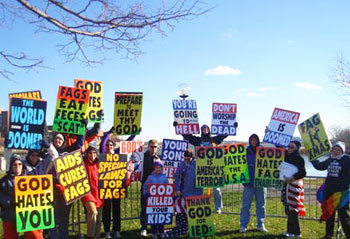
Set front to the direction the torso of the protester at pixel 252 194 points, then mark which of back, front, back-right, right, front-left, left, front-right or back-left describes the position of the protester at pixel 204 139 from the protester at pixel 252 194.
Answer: back-right

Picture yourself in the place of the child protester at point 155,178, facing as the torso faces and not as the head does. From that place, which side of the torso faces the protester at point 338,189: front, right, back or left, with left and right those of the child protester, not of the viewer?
left

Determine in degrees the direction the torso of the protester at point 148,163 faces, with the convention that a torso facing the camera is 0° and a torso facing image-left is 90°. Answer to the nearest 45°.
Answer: approximately 315°

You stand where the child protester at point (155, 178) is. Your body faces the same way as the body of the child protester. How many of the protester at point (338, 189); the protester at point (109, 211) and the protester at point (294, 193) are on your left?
2

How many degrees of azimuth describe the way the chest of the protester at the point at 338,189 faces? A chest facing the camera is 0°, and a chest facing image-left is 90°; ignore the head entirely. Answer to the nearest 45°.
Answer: approximately 45°
